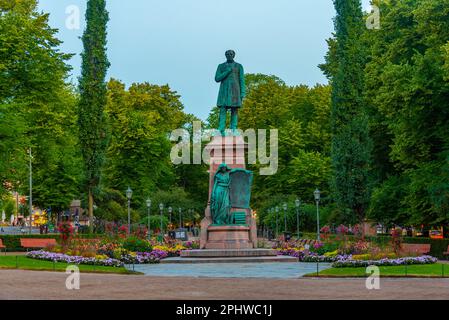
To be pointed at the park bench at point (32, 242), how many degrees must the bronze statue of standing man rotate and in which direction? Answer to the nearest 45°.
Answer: approximately 135° to its right

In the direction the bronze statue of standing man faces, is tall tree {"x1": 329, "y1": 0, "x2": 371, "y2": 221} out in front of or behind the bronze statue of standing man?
behind

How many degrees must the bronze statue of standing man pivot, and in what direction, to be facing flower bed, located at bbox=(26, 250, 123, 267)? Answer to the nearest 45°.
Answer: approximately 45° to its right

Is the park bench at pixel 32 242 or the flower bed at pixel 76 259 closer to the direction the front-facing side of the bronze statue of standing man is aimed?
the flower bed

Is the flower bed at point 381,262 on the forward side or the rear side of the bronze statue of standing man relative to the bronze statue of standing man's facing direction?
on the forward side

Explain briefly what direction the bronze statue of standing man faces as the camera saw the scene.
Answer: facing the viewer
